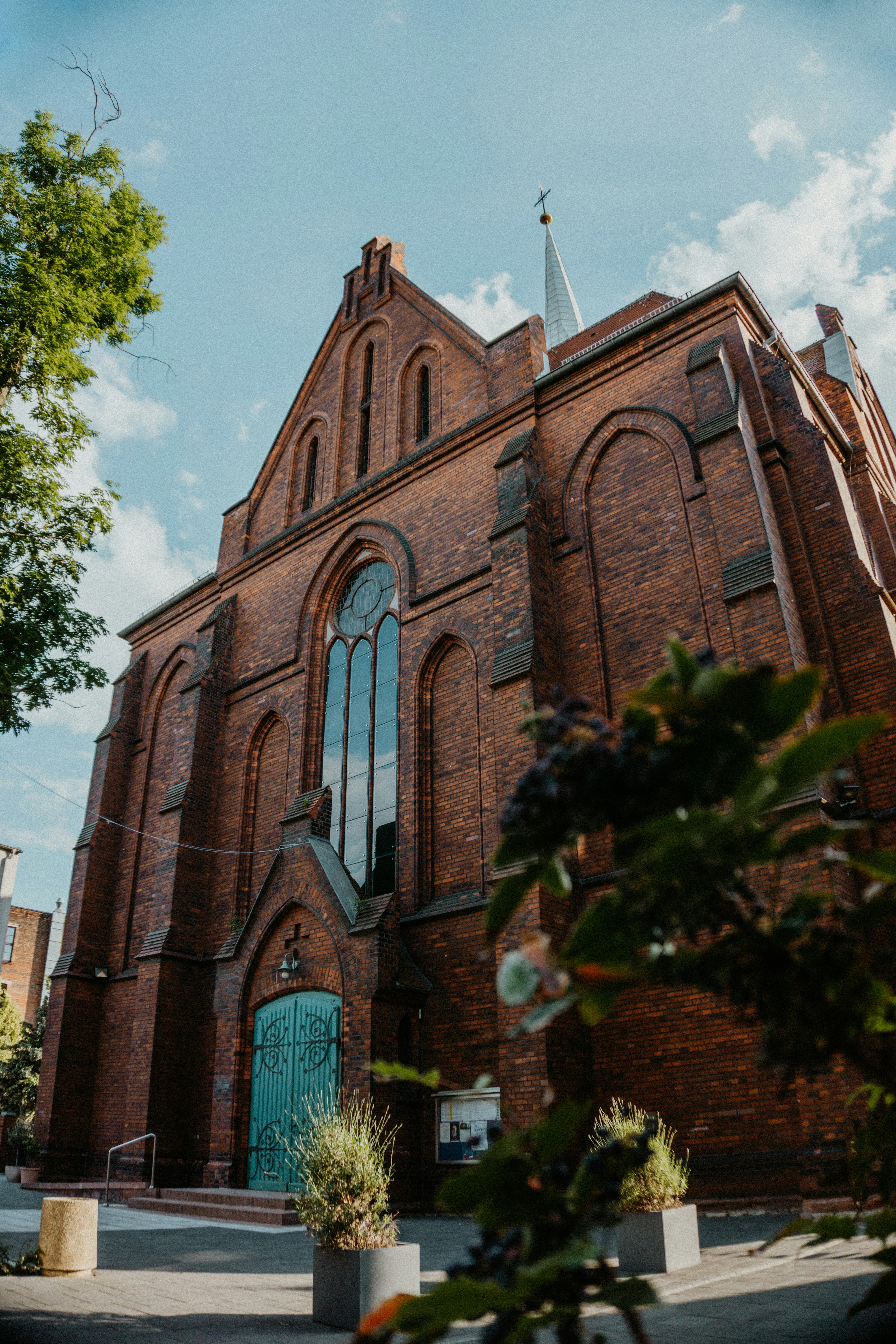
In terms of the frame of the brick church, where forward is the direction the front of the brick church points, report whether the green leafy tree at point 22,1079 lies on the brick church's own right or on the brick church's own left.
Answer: on the brick church's own right

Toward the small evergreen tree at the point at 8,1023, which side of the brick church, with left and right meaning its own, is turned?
right

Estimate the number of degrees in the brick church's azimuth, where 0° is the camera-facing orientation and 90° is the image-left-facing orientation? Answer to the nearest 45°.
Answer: approximately 45°

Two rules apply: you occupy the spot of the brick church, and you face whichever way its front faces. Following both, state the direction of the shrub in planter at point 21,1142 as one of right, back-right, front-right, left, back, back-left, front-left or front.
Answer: right

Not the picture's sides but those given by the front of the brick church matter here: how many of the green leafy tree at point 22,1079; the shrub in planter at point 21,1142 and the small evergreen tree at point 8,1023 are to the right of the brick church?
3
